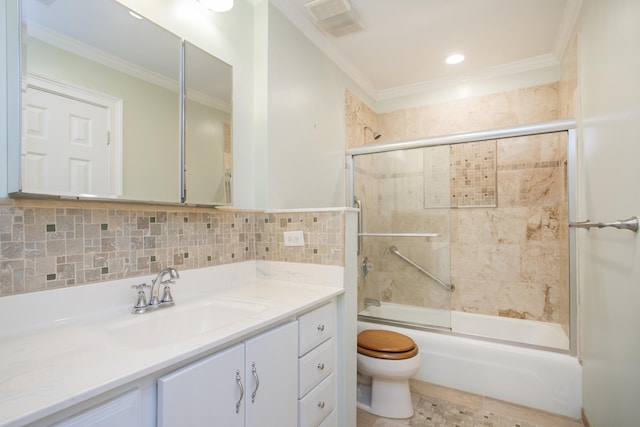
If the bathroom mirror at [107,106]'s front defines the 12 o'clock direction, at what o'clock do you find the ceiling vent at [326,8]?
The ceiling vent is roughly at 10 o'clock from the bathroom mirror.

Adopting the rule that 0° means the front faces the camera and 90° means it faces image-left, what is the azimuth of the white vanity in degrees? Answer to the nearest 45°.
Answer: approximately 315°

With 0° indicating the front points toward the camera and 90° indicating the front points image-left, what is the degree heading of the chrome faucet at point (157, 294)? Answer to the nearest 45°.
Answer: approximately 315°

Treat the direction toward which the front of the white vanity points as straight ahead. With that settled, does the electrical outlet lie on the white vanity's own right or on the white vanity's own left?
on the white vanity's own left
